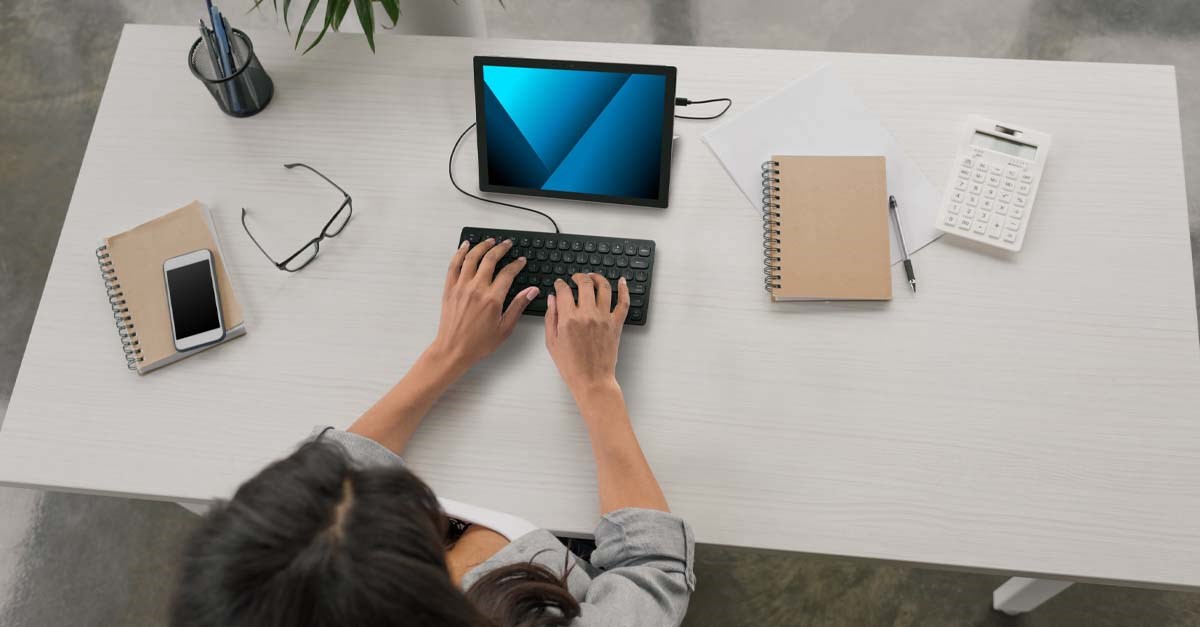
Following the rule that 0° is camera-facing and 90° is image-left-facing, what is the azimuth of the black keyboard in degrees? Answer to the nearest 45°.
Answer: approximately 0°

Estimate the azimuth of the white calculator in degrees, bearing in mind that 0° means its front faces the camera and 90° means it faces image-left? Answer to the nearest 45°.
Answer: approximately 0°
